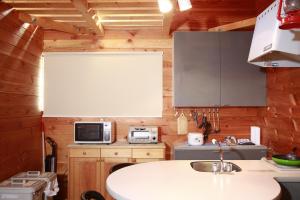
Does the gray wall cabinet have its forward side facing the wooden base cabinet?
no

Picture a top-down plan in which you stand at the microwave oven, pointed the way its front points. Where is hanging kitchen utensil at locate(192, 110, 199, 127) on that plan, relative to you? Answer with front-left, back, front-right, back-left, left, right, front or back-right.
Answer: left

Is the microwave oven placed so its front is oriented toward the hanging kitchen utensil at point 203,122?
no

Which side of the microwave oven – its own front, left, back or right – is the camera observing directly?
front

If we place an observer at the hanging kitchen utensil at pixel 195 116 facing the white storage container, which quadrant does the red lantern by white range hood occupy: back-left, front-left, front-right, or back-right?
front-left

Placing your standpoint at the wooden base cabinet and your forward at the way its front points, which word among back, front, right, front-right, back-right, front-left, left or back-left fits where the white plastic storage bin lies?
front-right

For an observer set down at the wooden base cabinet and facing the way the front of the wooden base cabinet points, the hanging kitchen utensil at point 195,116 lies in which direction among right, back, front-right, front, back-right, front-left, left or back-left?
left

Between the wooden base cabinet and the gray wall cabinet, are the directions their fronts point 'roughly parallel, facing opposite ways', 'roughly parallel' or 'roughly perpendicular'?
roughly parallel

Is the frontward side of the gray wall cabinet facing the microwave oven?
no

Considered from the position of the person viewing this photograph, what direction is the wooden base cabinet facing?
facing the viewer

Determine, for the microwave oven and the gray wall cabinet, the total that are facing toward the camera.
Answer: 2

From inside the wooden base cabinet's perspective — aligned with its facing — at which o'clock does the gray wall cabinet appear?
The gray wall cabinet is roughly at 9 o'clock from the wooden base cabinet.

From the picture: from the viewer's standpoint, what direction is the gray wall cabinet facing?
toward the camera
